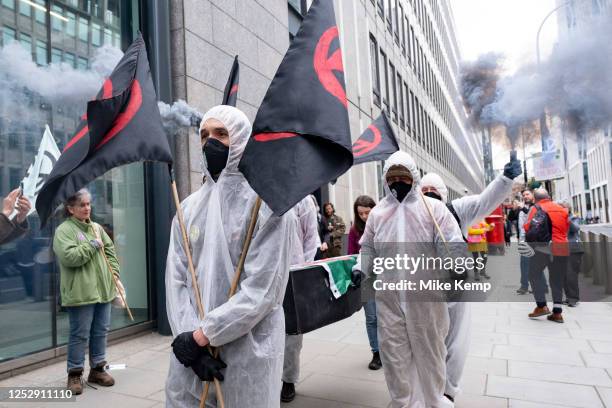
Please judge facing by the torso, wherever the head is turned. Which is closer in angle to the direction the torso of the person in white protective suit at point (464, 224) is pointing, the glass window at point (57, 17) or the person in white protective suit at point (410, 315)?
the person in white protective suit

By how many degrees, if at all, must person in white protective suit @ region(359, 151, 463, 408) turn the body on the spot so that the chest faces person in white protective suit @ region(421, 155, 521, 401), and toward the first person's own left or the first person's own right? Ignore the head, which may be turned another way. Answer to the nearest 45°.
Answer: approximately 135° to the first person's own left

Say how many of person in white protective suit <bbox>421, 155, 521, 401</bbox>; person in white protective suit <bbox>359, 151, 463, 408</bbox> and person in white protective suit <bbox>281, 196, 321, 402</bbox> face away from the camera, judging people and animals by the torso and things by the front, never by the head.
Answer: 0

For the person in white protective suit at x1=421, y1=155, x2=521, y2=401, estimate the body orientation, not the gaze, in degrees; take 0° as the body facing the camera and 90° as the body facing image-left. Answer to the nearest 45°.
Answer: approximately 45°

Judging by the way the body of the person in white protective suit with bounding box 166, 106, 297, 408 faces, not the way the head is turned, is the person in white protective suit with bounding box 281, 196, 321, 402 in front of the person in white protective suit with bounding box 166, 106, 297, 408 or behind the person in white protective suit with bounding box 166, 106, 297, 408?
behind

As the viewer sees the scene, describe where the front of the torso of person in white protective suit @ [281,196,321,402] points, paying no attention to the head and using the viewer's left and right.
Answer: facing the viewer and to the left of the viewer

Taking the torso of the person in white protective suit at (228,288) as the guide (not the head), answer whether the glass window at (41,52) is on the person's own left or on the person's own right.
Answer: on the person's own right

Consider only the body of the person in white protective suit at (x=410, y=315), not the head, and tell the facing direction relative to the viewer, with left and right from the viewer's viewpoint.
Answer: facing the viewer

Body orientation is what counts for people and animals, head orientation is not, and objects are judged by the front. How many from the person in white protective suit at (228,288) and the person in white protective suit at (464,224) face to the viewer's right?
0

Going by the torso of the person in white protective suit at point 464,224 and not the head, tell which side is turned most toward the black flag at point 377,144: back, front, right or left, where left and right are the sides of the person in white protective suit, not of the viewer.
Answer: right

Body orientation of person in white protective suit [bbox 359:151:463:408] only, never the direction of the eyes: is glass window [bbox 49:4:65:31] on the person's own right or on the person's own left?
on the person's own right

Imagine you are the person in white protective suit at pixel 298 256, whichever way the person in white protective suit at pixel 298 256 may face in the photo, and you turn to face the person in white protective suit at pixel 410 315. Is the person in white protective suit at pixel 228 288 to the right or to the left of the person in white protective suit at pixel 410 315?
right
